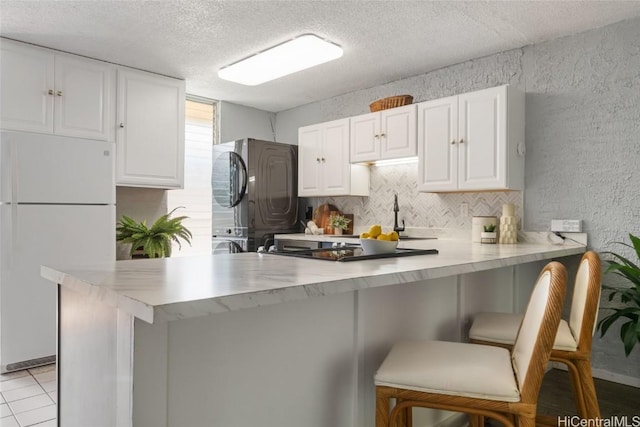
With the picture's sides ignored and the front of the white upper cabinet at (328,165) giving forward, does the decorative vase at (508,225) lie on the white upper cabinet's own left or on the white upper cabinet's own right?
on the white upper cabinet's own left

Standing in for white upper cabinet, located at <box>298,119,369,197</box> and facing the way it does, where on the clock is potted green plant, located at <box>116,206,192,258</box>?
The potted green plant is roughly at 1 o'clock from the white upper cabinet.

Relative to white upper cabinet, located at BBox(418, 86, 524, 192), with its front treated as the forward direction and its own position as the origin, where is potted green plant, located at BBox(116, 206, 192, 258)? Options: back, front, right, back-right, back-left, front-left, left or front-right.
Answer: front-right

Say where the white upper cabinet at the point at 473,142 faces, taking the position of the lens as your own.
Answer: facing the viewer and to the left of the viewer

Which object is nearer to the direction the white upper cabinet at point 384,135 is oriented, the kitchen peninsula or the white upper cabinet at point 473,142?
the kitchen peninsula

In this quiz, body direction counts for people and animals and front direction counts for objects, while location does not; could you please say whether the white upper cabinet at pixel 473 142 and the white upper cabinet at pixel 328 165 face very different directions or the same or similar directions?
same or similar directions

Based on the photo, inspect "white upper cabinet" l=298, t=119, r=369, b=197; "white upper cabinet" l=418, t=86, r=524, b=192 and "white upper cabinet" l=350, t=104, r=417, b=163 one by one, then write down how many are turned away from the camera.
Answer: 0

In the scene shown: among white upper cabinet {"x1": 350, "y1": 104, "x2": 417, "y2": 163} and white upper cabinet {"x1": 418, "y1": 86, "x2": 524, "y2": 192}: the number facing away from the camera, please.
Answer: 0

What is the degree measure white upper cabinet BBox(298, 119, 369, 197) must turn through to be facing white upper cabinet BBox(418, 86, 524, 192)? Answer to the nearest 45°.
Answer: approximately 90° to its left

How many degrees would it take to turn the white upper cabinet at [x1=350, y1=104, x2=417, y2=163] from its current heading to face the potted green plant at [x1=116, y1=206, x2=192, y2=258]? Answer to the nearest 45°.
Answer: approximately 45° to its right

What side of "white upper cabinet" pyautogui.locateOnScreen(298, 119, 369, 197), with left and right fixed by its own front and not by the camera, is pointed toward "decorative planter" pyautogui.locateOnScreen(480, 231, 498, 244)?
left

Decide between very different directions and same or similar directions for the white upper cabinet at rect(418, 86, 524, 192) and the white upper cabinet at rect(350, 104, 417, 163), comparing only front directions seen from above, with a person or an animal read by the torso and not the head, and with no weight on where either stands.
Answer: same or similar directions

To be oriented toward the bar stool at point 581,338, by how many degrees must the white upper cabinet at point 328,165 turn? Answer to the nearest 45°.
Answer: approximately 90° to its left

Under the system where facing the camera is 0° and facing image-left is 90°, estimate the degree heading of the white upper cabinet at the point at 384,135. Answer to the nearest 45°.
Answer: approximately 45°

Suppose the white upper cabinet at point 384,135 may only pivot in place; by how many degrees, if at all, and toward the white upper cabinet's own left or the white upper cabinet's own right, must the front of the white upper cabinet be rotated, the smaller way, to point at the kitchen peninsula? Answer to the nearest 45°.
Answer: approximately 45° to the white upper cabinet's own left

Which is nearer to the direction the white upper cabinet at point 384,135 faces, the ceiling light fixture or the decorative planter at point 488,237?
the ceiling light fixture

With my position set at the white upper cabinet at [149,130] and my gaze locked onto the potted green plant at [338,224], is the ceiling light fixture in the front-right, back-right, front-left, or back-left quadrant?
front-right
